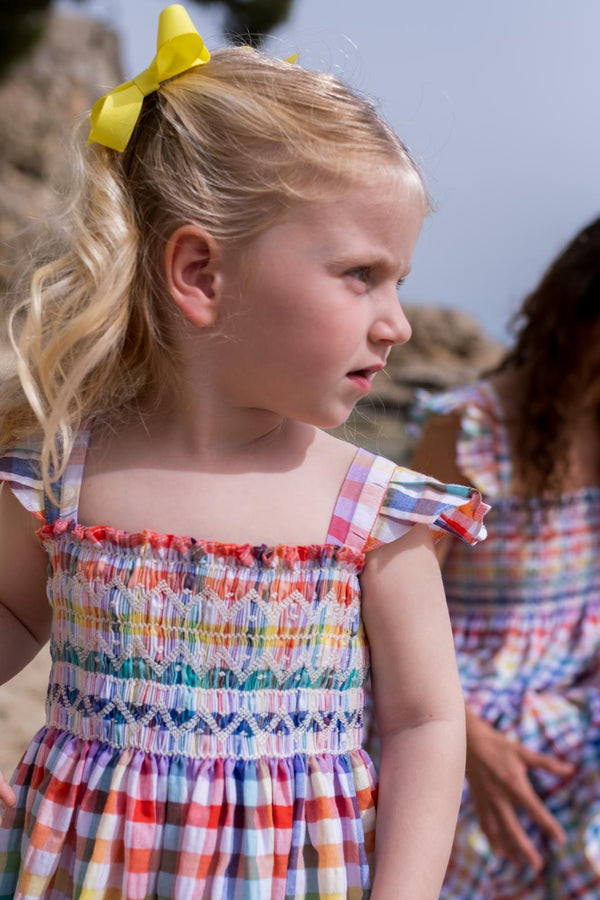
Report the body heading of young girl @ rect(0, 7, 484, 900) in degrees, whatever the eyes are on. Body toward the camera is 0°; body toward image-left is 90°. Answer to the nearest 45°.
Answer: approximately 0°

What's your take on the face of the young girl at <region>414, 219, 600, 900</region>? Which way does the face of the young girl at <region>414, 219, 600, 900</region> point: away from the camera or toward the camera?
away from the camera

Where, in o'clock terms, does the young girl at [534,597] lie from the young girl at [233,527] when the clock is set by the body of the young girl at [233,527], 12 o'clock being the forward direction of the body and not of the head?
the young girl at [534,597] is roughly at 7 o'clock from the young girl at [233,527].
